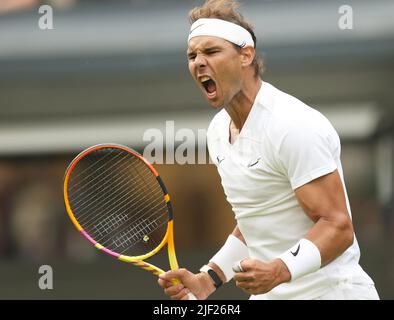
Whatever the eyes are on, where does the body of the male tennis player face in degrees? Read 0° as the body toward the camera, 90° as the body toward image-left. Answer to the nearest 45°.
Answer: approximately 45°
